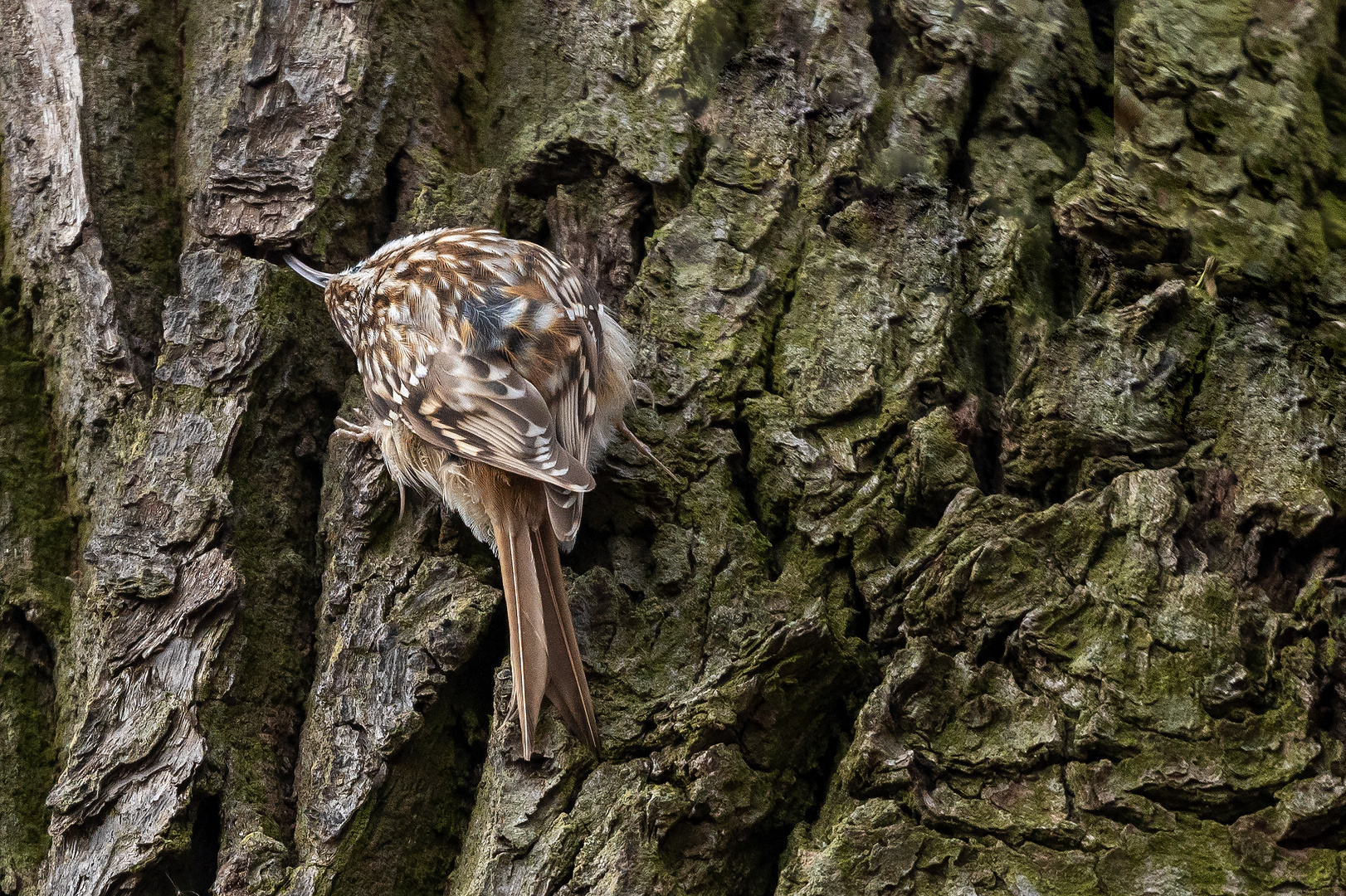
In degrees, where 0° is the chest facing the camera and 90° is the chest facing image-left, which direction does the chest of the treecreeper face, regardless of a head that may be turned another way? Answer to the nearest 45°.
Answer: approximately 135°
